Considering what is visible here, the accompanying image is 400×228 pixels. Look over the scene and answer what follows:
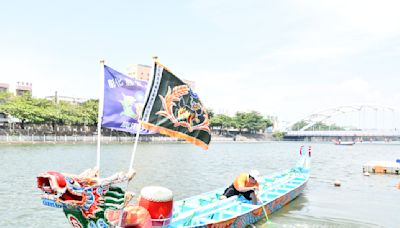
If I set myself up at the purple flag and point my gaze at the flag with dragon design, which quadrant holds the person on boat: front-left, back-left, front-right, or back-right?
front-left

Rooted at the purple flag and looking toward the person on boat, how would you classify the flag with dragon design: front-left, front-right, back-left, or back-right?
front-right

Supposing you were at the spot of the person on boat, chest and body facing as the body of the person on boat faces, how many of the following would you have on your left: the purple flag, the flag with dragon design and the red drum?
0
